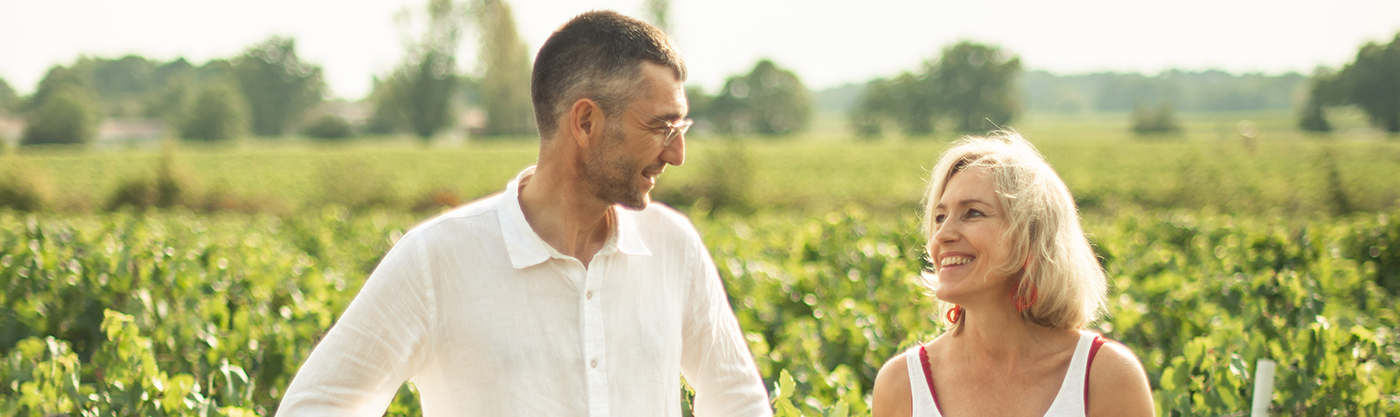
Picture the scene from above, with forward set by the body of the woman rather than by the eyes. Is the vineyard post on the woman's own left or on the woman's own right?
on the woman's own left

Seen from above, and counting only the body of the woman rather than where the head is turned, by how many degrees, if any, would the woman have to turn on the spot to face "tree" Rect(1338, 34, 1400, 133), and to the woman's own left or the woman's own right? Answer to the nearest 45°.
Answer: approximately 180°

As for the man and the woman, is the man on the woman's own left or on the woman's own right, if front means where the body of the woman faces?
on the woman's own right

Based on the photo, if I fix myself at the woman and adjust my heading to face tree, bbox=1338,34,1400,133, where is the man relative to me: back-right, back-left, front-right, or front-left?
back-left

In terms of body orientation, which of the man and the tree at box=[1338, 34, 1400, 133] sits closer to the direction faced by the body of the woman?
the man

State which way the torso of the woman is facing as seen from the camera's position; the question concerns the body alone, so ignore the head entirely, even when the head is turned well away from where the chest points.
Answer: toward the camera

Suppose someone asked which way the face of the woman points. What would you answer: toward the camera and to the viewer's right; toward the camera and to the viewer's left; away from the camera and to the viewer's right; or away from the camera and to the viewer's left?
toward the camera and to the viewer's left

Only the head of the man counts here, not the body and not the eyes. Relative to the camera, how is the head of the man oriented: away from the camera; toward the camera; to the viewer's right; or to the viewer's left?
to the viewer's right

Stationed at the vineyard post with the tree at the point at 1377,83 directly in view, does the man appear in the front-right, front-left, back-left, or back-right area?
back-left
